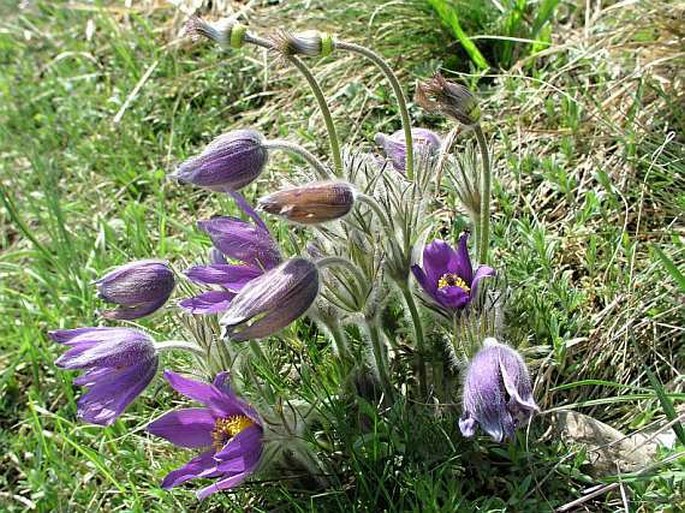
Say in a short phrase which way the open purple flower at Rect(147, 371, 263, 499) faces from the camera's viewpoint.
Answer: facing the viewer and to the left of the viewer
